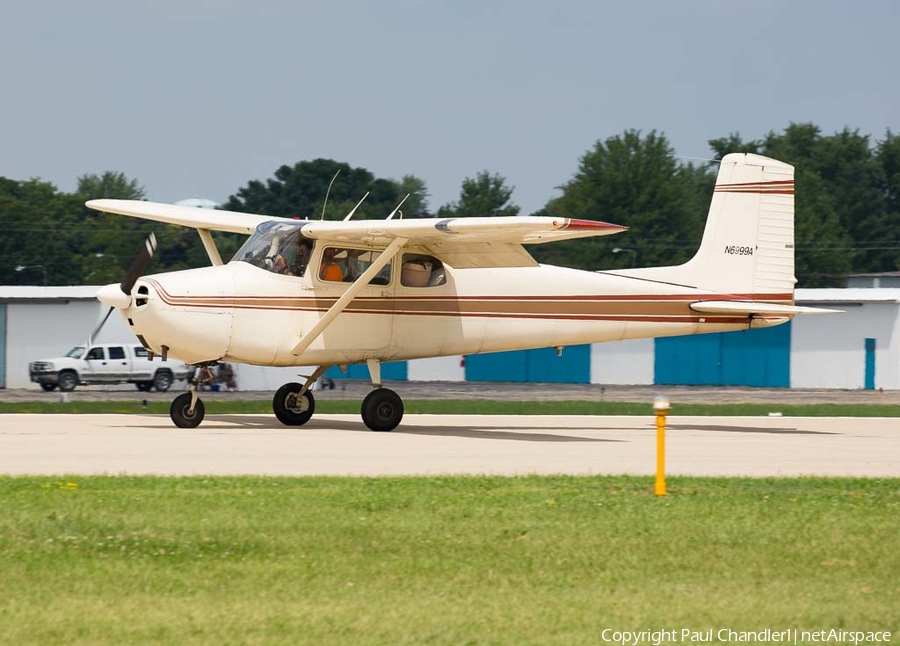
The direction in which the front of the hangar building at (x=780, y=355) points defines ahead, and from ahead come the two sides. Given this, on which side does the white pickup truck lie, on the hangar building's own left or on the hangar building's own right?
on the hangar building's own right

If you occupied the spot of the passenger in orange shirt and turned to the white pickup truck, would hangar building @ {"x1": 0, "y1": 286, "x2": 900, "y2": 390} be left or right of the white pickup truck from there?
right

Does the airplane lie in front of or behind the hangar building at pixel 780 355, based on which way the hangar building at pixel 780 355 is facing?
in front

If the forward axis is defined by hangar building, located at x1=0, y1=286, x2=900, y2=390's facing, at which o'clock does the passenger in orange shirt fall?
The passenger in orange shirt is roughly at 1 o'clock from the hangar building.

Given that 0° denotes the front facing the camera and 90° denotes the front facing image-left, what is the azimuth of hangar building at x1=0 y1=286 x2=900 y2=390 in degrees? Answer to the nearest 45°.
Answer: approximately 0°
